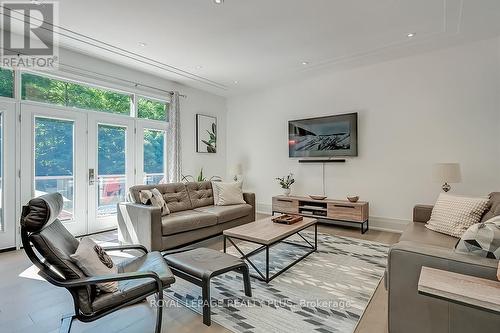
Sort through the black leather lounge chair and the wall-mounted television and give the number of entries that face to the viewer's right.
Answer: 1

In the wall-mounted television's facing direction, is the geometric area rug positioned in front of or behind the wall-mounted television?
in front

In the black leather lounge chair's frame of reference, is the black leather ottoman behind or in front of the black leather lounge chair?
in front

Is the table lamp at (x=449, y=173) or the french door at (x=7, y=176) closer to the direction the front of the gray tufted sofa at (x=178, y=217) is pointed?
the table lamp

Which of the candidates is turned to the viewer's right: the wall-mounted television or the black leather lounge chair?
the black leather lounge chair

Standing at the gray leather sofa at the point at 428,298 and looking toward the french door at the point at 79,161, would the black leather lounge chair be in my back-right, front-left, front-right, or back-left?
front-left

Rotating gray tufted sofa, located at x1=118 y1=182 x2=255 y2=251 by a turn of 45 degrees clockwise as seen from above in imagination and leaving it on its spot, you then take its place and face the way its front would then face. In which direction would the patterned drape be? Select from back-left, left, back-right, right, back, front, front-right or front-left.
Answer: back

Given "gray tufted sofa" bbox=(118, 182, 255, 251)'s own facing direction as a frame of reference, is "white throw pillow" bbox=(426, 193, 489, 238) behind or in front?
in front

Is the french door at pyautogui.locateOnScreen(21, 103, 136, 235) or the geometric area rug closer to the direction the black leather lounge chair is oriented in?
the geometric area rug

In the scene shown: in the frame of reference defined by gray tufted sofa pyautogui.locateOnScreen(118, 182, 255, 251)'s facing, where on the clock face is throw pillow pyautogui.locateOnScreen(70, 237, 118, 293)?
The throw pillow is roughly at 2 o'clock from the gray tufted sofa.

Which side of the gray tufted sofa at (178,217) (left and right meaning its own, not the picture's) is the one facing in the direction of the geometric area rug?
front

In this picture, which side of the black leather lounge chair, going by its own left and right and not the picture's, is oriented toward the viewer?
right

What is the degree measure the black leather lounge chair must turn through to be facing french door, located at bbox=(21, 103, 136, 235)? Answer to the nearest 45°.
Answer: approximately 90° to its left

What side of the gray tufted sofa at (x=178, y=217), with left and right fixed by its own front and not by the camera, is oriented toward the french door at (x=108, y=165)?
back

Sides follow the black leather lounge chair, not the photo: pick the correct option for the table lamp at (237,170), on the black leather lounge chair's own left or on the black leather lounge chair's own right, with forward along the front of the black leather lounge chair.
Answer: on the black leather lounge chair's own left

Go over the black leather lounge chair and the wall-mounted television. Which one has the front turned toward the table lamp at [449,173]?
the black leather lounge chair
